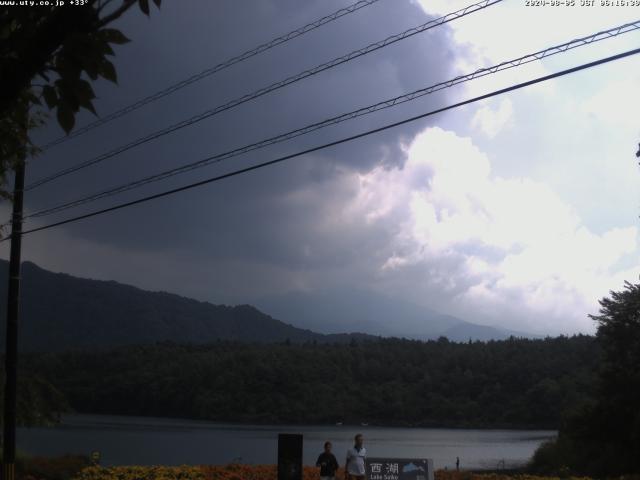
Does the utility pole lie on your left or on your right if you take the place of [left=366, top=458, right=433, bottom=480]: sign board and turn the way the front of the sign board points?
on your right

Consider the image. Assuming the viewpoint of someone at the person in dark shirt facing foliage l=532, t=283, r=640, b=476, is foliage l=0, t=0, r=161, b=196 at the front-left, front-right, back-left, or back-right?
back-right

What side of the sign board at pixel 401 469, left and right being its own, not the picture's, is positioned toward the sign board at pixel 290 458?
right

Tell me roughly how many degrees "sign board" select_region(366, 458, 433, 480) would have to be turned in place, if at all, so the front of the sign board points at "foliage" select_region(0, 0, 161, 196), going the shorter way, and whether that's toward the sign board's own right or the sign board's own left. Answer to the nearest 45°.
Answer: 0° — it already faces it
